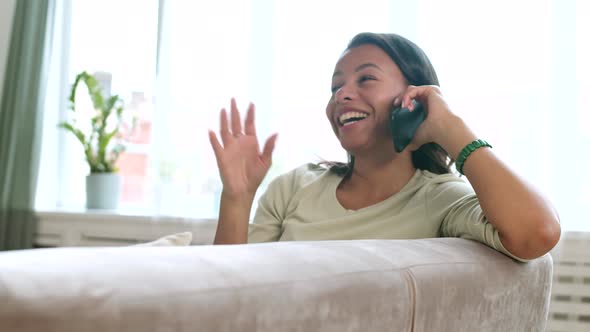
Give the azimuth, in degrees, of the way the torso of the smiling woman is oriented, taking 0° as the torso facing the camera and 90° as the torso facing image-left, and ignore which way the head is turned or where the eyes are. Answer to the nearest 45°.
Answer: approximately 45°

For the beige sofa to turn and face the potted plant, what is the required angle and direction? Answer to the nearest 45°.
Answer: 0° — it already faces it

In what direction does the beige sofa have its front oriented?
away from the camera
